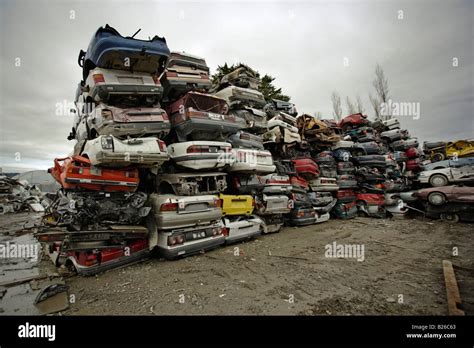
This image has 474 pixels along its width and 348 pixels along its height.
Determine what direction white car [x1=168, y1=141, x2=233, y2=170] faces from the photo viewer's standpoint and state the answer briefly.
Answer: facing away from the viewer and to the left of the viewer

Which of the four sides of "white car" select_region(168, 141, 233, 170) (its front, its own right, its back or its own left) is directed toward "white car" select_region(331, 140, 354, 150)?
right

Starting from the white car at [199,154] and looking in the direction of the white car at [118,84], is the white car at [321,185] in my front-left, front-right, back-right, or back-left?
back-right

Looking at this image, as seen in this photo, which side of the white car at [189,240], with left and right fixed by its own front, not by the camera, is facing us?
back

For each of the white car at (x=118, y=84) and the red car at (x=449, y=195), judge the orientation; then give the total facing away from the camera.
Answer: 1

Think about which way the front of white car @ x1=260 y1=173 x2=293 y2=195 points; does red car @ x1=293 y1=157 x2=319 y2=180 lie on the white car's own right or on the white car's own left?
on the white car's own right

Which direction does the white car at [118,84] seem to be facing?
away from the camera
